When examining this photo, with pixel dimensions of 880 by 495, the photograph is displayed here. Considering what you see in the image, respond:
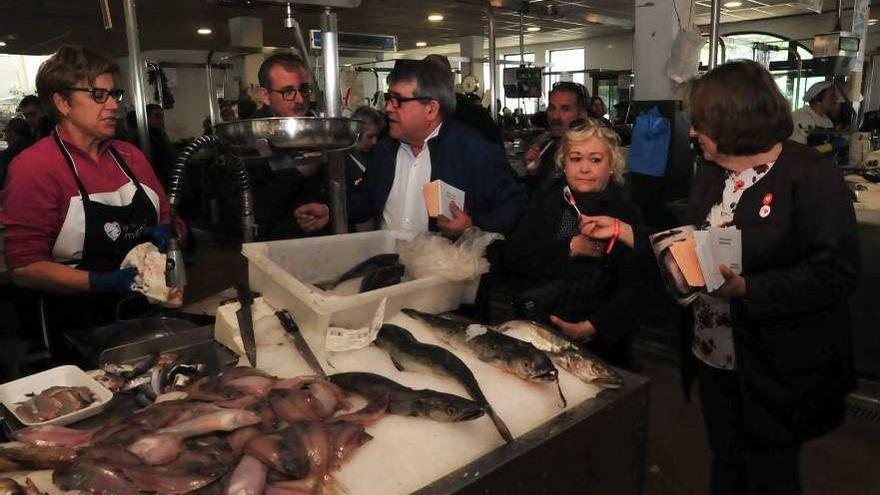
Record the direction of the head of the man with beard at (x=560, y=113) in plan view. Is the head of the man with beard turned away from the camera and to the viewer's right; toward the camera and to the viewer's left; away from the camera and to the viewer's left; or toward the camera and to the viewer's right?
toward the camera and to the viewer's left

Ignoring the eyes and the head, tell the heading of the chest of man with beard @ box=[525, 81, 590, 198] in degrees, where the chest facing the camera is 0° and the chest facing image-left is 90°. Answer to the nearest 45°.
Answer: approximately 45°

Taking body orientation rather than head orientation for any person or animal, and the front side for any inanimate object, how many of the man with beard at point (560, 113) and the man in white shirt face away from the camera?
0

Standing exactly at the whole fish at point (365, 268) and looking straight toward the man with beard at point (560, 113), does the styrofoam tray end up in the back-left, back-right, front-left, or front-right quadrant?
back-left

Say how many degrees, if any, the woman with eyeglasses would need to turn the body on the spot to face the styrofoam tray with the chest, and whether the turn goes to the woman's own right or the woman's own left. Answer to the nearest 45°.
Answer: approximately 45° to the woman's own right

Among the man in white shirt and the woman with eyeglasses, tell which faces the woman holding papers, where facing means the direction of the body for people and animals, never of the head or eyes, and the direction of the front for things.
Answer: the woman with eyeglasses

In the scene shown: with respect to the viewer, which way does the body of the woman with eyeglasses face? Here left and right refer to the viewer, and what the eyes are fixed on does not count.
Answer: facing the viewer and to the right of the viewer

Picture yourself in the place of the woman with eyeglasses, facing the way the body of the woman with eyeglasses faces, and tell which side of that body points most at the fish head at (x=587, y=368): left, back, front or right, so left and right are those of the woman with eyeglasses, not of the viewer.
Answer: front

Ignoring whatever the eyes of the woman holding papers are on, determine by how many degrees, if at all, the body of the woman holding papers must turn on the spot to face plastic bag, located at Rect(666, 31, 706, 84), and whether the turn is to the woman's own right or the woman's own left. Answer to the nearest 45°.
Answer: approximately 135° to the woman's own right

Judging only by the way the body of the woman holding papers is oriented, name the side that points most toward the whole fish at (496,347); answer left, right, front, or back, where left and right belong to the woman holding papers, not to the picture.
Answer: front

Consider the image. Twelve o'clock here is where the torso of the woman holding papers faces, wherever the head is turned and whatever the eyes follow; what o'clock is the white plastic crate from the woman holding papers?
The white plastic crate is roughly at 1 o'clock from the woman holding papers.

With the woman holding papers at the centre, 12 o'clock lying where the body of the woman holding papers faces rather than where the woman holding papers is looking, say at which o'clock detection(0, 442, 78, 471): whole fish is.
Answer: The whole fish is roughly at 12 o'clock from the woman holding papers.

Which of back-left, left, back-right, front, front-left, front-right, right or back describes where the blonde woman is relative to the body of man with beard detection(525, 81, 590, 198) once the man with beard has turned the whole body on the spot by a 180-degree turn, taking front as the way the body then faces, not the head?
back-right
